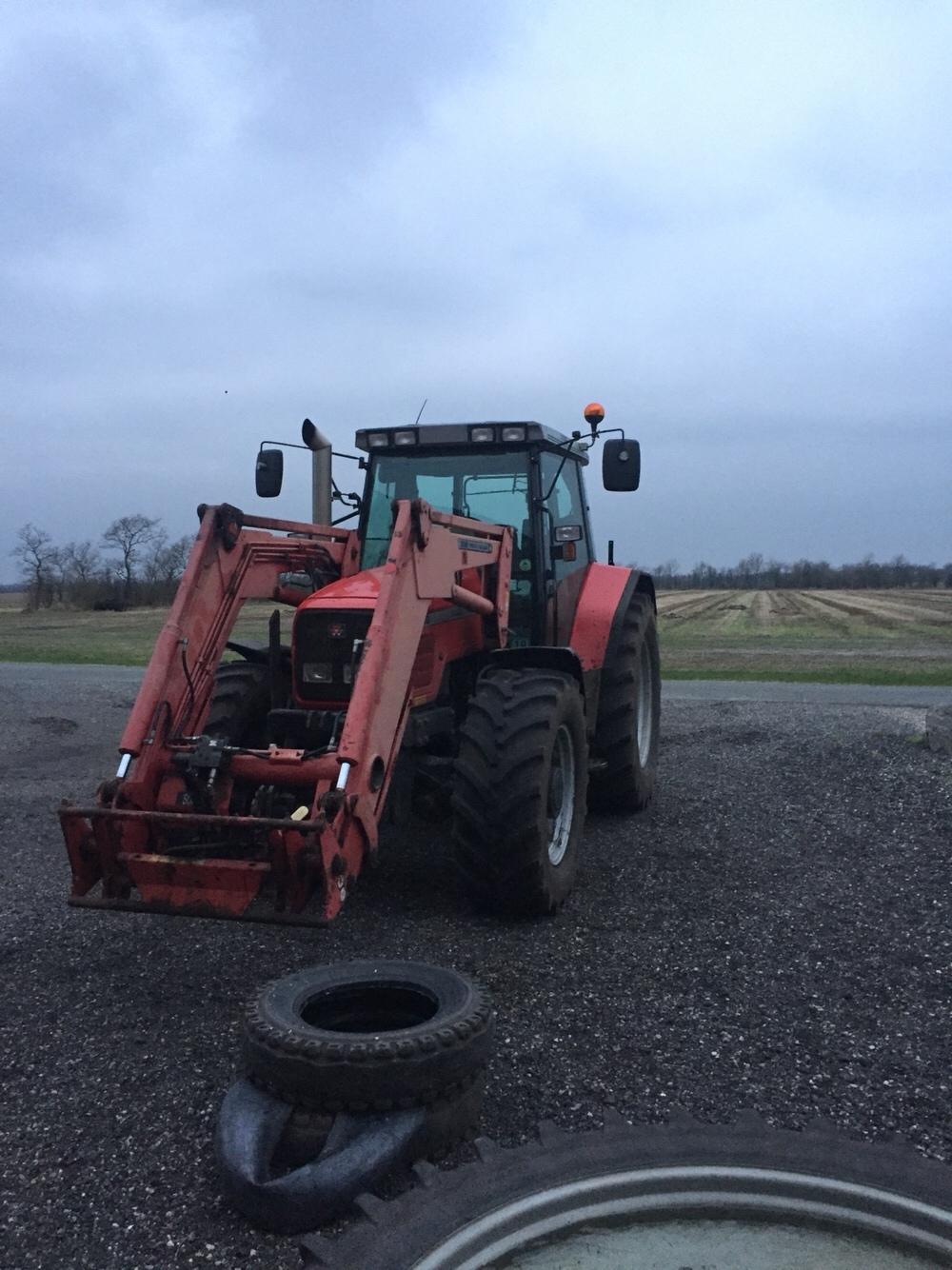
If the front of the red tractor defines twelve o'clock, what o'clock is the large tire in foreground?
The large tire in foreground is roughly at 10 o'clock from the red tractor.

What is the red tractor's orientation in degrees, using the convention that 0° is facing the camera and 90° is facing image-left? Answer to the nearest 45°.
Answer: approximately 45°
